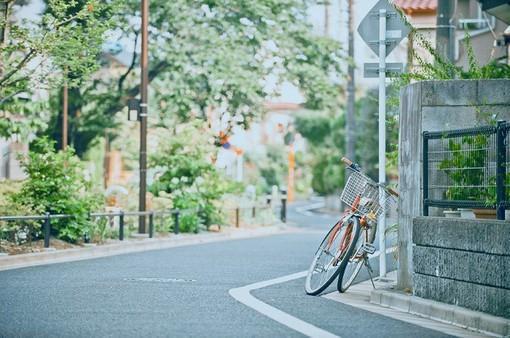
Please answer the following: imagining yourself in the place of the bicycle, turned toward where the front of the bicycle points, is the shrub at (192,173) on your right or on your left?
on your right

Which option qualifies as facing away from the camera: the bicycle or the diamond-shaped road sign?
the diamond-shaped road sign

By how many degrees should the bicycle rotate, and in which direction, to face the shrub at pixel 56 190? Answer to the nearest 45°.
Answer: approximately 90° to its right

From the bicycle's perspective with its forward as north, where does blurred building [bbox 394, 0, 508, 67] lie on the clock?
The blurred building is roughly at 5 o'clock from the bicycle.

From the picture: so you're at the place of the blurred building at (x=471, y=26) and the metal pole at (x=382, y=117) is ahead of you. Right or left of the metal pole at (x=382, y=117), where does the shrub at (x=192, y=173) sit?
right

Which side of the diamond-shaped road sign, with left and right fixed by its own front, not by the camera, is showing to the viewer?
back
